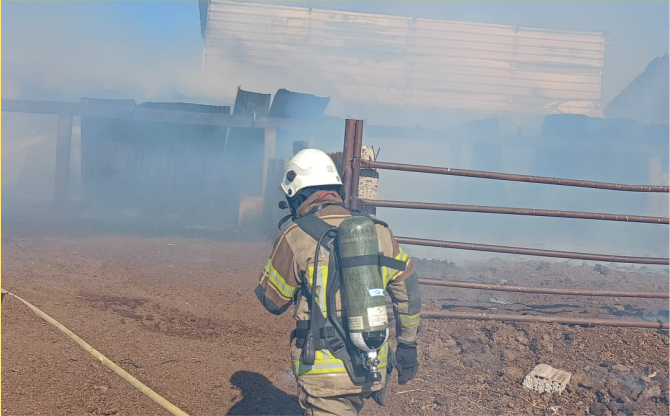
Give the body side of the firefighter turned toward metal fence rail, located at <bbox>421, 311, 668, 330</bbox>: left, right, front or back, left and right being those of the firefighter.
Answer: right

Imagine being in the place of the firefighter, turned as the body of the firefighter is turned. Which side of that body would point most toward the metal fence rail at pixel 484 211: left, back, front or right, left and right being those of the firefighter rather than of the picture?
right

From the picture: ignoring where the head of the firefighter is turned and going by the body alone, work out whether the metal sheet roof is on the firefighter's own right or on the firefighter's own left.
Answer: on the firefighter's own right

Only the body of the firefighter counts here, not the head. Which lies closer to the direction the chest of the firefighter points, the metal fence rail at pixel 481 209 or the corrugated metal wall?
the corrugated metal wall

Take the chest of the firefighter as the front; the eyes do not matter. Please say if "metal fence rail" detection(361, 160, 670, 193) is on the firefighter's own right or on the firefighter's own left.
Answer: on the firefighter's own right

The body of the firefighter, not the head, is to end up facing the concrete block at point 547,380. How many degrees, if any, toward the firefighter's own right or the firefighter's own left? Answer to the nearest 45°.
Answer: approximately 90° to the firefighter's own right

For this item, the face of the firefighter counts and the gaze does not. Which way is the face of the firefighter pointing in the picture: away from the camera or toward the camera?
away from the camera

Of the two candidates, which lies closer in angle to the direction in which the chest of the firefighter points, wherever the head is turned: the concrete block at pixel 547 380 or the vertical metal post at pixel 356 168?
the vertical metal post

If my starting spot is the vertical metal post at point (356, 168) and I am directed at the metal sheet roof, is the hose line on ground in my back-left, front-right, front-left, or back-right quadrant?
back-left

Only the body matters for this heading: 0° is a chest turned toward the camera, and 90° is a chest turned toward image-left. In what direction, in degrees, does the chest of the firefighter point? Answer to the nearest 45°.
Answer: approximately 135°

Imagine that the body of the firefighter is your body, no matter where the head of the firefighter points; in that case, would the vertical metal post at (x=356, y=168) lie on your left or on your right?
on your right
